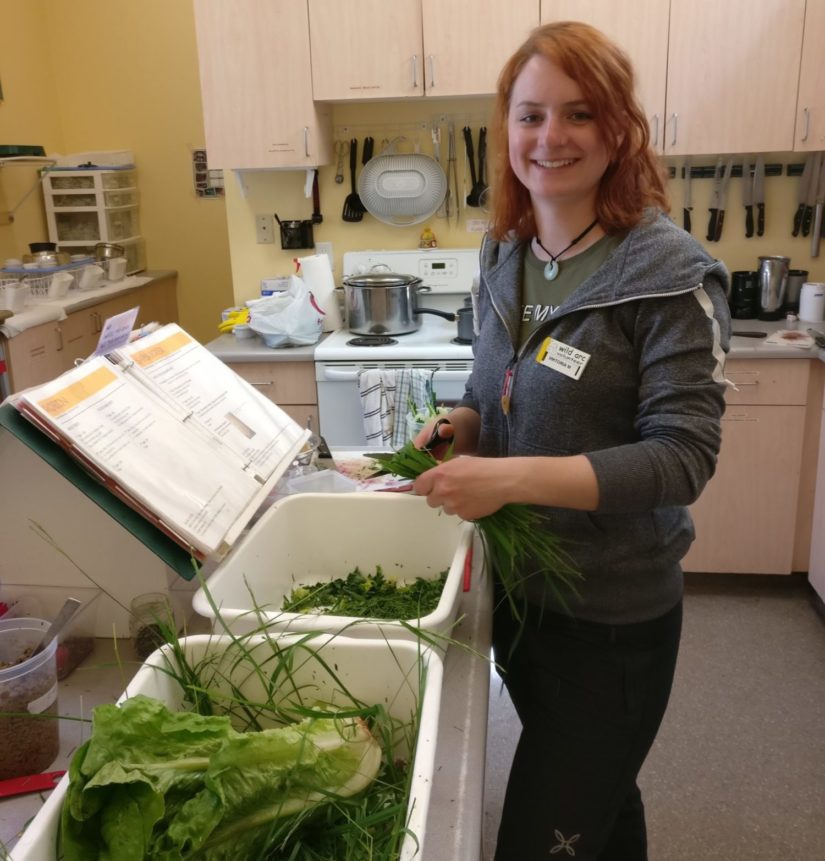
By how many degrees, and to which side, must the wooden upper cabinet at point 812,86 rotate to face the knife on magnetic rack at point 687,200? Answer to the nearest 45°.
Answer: approximately 135° to its right

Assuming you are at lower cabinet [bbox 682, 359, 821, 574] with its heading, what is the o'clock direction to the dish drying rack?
The dish drying rack is roughly at 3 o'clock from the lower cabinet.

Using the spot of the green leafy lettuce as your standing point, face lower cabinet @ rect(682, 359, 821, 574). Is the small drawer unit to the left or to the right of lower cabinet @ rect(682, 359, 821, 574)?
left

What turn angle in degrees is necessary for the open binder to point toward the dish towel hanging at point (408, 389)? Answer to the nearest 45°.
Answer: approximately 90° to its left

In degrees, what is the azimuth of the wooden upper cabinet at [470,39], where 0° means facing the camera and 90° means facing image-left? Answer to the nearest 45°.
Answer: approximately 0°

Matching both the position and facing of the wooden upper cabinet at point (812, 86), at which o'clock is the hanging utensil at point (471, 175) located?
The hanging utensil is roughly at 3 o'clock from the wooden upper cabinet.

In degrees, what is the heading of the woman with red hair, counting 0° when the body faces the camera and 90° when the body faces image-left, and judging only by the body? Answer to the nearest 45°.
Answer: approximately 45°

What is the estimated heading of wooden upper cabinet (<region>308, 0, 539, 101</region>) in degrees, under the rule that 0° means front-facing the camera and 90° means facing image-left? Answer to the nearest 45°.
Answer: approximately 0°

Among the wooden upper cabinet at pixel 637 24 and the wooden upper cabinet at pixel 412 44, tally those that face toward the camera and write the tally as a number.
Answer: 2

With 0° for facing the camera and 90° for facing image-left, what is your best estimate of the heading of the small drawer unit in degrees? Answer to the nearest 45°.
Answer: approximately 315°

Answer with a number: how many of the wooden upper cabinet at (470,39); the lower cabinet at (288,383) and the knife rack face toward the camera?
3
